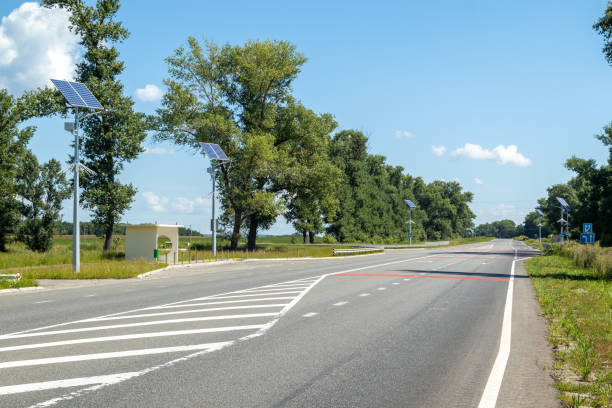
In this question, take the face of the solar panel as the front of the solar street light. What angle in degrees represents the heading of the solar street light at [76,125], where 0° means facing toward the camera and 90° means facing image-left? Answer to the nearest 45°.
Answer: approximately 315°

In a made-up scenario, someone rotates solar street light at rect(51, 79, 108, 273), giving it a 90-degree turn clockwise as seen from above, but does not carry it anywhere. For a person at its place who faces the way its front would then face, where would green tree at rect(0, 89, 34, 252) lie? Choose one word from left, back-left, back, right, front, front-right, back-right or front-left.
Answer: back-right

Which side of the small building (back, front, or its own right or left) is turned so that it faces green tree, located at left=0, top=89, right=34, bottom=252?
back

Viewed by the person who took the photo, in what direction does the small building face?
facing the viewer and to the right of the viewer

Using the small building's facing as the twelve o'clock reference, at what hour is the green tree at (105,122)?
The green tree is roughly at 7 o'clock from the small building.

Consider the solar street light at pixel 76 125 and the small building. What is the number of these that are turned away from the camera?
0

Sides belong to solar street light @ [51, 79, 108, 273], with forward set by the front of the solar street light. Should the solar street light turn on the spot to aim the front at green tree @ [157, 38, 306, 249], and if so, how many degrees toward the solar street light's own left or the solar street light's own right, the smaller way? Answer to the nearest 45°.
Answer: approximately 90° to the solar street light's own left

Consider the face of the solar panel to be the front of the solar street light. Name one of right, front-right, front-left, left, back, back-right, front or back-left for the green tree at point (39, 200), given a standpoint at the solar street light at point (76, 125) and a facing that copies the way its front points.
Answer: back-left

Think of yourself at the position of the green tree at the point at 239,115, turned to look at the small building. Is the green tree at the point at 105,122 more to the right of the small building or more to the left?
right
